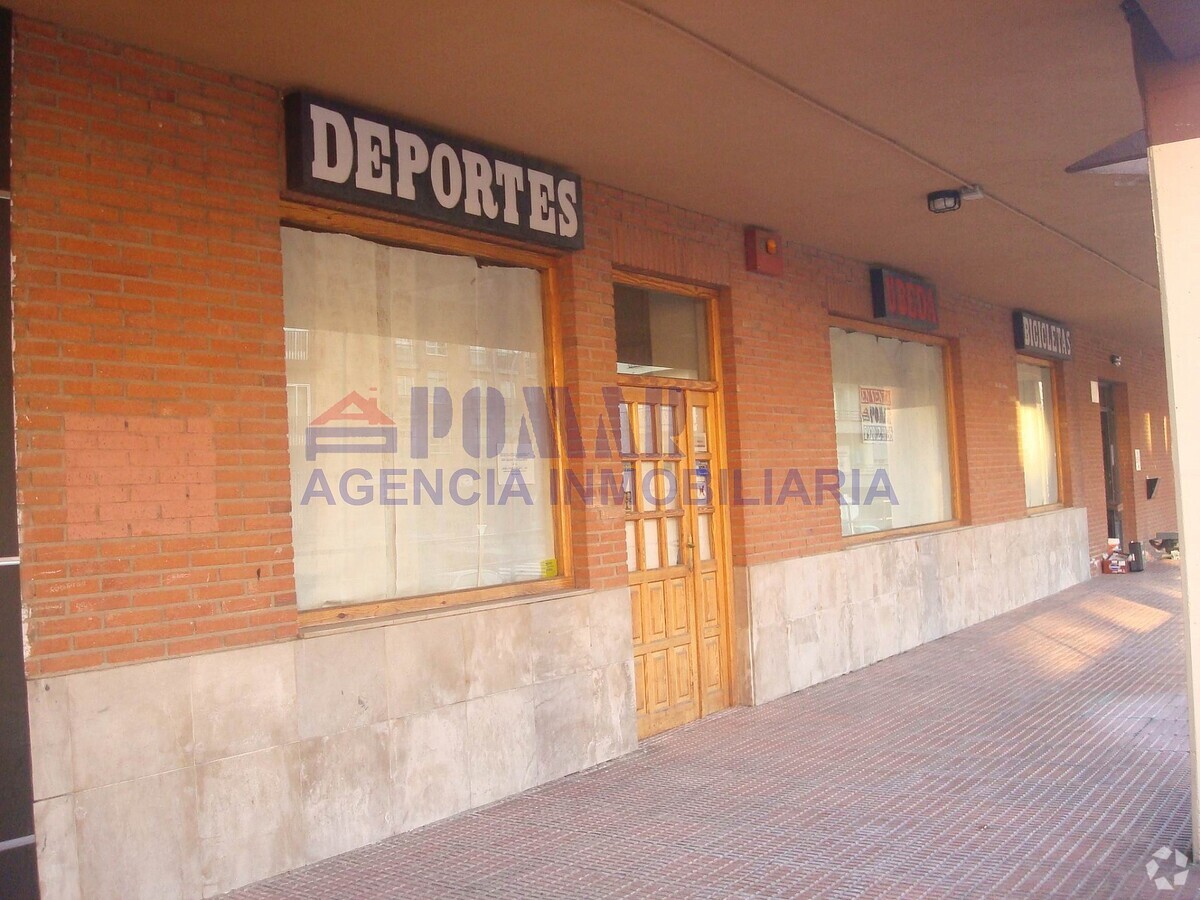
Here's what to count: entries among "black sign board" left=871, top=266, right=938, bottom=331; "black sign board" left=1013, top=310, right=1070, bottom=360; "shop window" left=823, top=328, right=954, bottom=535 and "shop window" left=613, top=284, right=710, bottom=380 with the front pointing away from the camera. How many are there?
0

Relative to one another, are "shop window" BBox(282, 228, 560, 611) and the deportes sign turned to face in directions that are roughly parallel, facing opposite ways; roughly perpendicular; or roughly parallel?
roughly parallel

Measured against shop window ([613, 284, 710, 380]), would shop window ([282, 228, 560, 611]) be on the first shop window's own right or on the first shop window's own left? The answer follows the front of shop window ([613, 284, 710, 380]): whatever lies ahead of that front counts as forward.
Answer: on the first shop window's own right

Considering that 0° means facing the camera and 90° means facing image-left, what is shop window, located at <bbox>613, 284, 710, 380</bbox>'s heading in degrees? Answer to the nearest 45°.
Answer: approximately 315°

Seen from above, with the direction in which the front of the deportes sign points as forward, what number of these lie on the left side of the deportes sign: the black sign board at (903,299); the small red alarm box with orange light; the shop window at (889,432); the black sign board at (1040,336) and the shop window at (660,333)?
5

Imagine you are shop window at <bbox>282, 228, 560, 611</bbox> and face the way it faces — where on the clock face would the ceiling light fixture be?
The ceiling light fixture is roughly at 10 o'clock from the shop window.

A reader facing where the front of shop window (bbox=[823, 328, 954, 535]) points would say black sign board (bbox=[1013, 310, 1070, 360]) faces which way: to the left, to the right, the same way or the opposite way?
the same way

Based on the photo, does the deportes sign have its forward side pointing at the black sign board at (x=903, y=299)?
no

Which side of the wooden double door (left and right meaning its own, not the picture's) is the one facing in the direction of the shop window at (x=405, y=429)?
right

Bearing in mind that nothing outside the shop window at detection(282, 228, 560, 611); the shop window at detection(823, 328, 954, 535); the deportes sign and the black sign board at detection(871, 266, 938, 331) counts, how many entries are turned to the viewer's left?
0

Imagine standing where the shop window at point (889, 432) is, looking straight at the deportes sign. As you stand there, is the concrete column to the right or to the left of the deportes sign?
left

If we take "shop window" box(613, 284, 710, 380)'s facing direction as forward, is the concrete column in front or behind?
in front

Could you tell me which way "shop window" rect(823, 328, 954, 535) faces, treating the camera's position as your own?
facing the viewer and to the right of the viewer

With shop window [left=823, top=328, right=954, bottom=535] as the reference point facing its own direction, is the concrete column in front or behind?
in front

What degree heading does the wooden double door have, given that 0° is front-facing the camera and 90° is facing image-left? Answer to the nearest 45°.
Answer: approximately 315°

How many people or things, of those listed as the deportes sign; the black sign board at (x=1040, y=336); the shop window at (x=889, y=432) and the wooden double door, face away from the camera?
0

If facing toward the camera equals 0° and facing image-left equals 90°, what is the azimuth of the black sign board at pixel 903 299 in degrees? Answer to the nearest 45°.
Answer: approximately 315°

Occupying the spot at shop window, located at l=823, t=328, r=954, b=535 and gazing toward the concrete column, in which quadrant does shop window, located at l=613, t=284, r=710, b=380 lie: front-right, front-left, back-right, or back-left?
front-right

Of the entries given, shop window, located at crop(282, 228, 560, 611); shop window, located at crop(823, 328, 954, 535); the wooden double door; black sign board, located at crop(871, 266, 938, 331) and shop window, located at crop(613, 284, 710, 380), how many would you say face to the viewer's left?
0
